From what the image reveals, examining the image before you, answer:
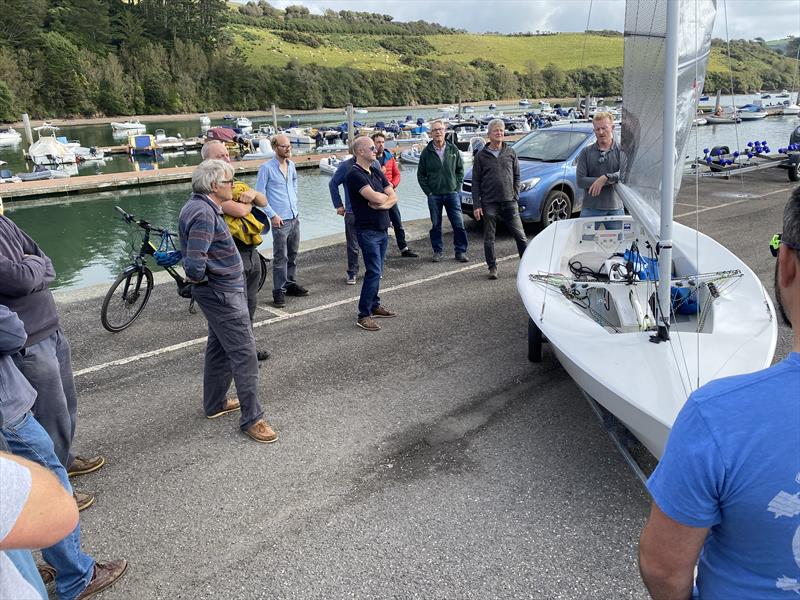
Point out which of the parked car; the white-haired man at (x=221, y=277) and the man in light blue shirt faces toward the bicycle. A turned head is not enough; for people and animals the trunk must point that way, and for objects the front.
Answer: the parked car

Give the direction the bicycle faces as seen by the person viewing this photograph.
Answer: facing the viewer and to the left of the viewer

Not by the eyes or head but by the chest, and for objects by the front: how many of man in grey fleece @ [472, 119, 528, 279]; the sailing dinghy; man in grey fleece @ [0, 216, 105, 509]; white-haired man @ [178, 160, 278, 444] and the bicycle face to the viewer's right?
2

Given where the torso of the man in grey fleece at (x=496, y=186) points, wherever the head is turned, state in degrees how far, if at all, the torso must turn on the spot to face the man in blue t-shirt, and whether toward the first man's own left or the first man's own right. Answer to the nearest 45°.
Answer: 0° — they already face them

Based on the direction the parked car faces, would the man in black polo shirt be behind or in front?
in front

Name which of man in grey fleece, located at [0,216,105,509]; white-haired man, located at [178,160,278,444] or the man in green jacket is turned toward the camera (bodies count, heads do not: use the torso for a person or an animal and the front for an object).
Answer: the man in green jacket

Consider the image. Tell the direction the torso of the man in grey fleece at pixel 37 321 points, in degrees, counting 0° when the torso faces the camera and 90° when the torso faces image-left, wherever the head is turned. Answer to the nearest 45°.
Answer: approximately 270°

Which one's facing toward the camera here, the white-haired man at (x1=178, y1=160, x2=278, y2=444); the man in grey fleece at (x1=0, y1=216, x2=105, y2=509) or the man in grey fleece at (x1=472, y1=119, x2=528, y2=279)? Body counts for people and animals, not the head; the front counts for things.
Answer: the man in grey fleece at (x1=472, y1=119, x2=528, y2=279)

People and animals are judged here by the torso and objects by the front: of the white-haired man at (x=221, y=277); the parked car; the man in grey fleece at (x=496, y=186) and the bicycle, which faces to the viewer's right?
the white-haired man

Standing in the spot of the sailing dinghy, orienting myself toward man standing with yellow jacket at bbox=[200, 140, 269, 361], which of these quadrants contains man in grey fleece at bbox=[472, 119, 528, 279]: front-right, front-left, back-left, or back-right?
front-right

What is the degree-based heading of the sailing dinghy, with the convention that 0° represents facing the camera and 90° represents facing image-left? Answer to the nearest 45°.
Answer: approximately 0°

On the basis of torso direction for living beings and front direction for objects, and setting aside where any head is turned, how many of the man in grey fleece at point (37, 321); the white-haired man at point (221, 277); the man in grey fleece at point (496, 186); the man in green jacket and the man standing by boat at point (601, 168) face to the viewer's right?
2

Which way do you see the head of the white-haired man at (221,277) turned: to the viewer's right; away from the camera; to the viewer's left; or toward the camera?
to the viewer's right

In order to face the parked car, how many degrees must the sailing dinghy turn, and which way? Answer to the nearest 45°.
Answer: approximately 180°

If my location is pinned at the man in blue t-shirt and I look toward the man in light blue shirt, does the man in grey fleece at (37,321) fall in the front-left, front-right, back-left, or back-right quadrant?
front-left

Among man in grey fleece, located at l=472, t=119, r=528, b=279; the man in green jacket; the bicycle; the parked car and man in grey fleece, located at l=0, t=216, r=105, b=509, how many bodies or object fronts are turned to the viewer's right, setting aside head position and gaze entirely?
1
